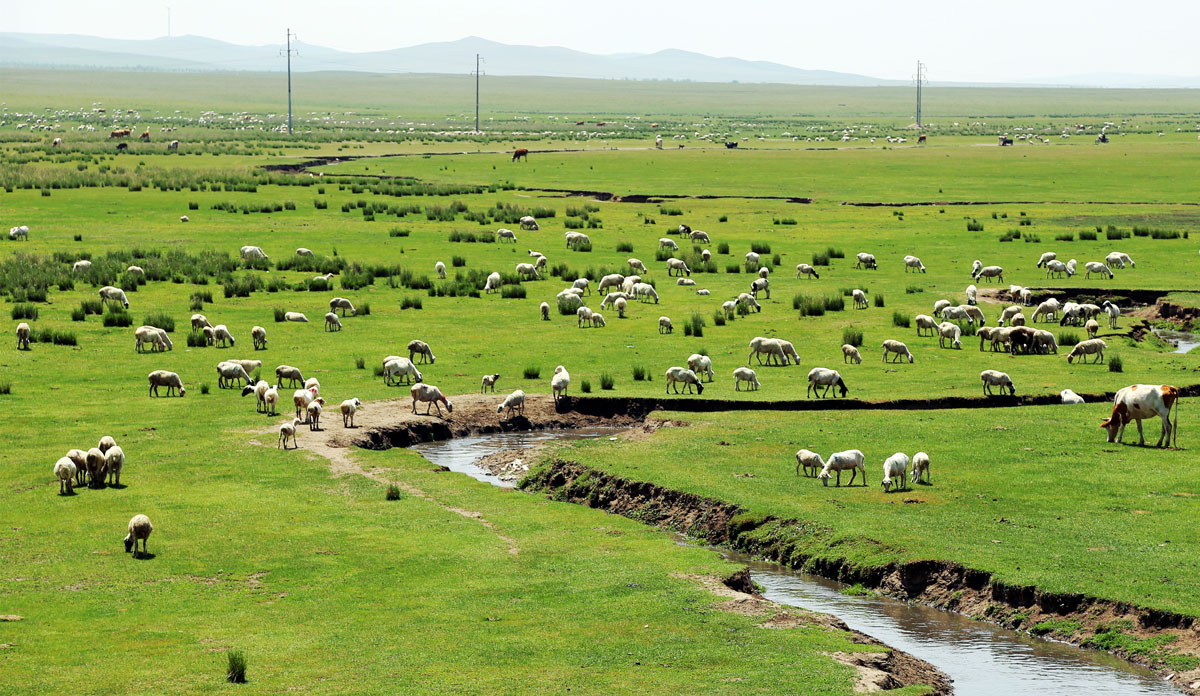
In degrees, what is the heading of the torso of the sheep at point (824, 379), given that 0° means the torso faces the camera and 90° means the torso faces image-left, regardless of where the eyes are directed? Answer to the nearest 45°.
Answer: approximately 270°

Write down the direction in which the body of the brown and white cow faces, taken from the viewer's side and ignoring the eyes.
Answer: to the viewer's left

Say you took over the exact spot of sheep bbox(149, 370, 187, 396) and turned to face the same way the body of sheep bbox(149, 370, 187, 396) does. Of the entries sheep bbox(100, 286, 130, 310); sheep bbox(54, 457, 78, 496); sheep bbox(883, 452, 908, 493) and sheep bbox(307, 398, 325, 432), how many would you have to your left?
1

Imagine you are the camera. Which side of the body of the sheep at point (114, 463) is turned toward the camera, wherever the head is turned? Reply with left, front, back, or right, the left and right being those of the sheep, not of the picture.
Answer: back

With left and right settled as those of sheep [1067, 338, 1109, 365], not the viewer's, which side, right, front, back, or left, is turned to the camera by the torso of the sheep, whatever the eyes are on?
left

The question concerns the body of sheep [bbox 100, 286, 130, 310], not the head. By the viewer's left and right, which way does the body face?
facing to the right of the viewer

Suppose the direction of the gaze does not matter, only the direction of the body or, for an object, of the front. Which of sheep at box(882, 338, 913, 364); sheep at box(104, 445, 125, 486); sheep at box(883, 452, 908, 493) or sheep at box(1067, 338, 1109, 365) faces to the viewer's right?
sheep at box(882, 338, 913, 364)

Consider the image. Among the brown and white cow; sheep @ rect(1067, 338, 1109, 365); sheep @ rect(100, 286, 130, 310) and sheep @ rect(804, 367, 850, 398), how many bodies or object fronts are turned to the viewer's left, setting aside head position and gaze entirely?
2

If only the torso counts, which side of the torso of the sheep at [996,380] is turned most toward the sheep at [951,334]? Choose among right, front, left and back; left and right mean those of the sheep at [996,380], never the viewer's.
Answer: left

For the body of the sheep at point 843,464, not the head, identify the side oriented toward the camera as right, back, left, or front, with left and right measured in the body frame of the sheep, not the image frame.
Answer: left

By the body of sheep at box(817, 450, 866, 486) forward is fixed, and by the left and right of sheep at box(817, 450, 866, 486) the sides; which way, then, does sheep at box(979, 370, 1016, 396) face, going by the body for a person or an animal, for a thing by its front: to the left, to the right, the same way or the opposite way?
the opposite way

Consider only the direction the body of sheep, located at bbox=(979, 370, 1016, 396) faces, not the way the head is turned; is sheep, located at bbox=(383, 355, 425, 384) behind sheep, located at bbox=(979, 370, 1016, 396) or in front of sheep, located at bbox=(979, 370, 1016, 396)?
behind
